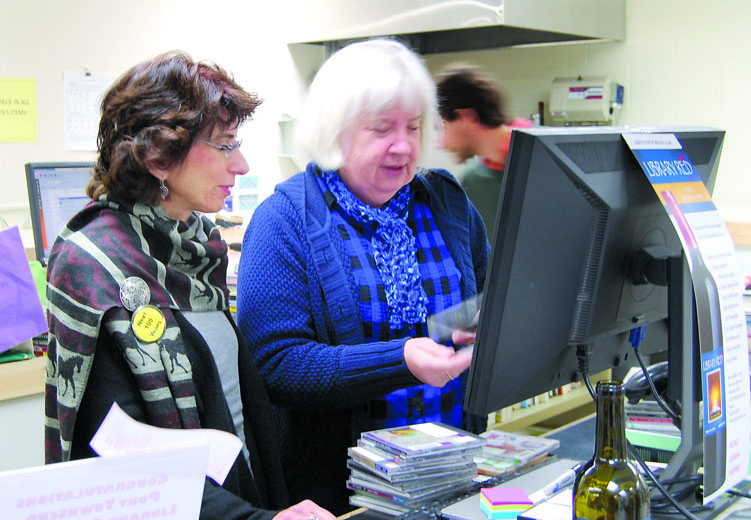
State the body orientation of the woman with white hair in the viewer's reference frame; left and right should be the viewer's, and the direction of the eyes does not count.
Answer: facing the viewer and to the right of the viewer

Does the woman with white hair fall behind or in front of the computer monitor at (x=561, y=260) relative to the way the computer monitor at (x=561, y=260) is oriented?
in front

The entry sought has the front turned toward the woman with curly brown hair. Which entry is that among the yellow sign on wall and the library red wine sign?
the yellow sign on wall

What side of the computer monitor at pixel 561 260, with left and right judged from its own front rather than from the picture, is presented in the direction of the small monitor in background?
front

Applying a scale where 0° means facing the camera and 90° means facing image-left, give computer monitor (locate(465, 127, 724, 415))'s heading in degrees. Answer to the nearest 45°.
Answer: approximately 135°

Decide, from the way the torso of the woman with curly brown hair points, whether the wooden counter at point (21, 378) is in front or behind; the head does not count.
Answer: behind

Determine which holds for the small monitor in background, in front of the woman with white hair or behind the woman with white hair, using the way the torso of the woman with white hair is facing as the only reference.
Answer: behind

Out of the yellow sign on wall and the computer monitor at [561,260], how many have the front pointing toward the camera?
1

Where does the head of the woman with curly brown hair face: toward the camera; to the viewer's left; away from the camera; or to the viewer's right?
to the viewer's right

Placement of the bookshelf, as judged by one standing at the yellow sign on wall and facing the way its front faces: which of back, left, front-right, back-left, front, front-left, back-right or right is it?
front-left

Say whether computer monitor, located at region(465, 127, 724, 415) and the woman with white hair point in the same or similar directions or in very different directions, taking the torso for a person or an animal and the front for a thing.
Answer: very different directions
